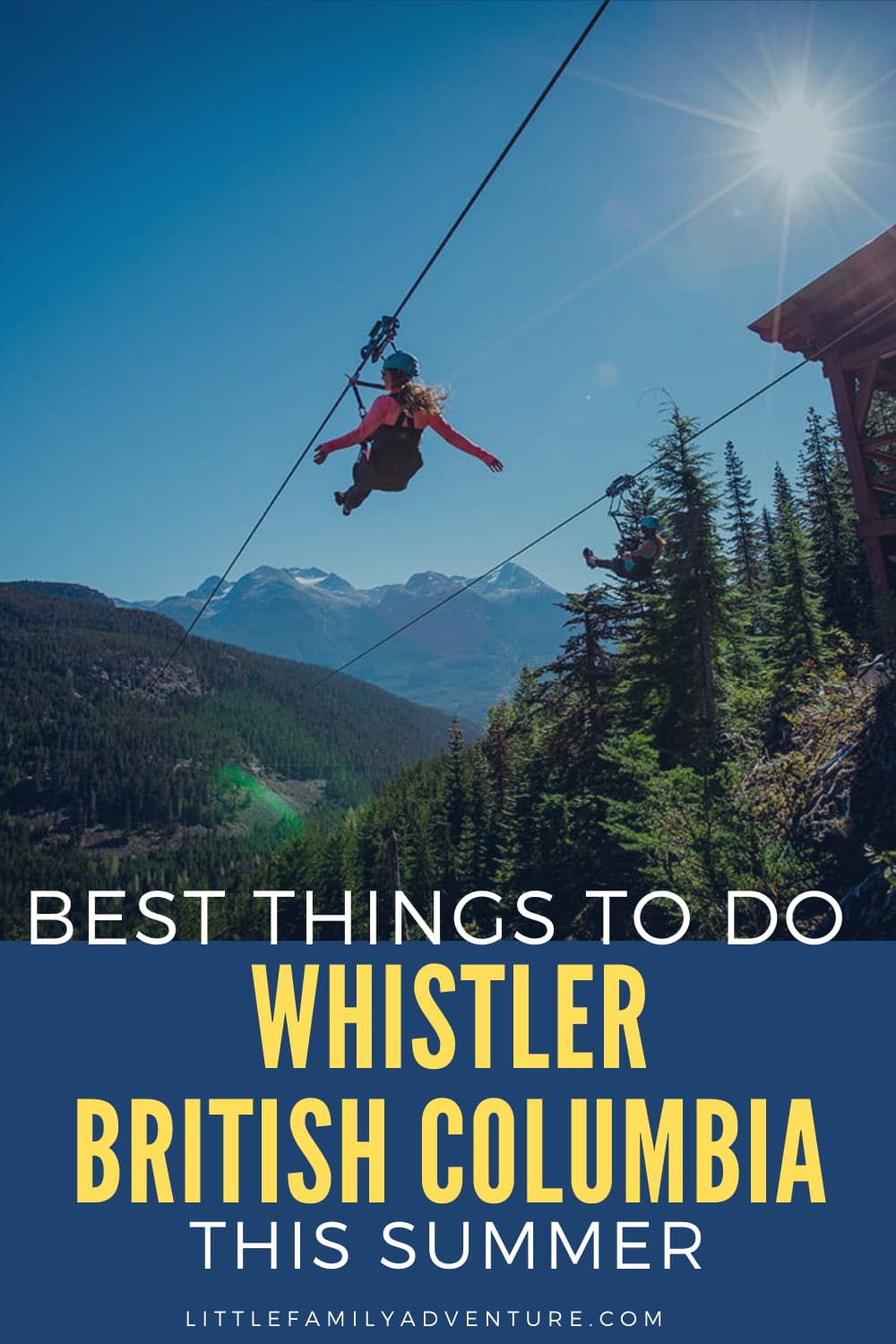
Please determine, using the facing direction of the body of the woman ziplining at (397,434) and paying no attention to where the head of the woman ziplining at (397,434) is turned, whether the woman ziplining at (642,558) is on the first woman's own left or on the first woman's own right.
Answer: on the first woman's own right

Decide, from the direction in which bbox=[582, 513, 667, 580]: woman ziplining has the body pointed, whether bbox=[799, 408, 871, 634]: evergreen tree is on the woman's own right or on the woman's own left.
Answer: on the woman's own right

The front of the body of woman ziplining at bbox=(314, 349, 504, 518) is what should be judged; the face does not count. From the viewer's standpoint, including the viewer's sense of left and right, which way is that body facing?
facing away from the viewer and to the left of the viewer

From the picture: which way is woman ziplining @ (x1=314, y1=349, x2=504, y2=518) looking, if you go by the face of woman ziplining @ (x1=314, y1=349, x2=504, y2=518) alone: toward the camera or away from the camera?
away from the camera

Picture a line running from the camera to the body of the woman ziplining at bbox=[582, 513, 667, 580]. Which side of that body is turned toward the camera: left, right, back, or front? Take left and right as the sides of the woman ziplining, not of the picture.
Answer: left

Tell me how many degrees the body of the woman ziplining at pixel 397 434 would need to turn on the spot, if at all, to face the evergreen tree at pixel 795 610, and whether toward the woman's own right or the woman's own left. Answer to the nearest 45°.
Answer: approximately 90° to the woman's own right

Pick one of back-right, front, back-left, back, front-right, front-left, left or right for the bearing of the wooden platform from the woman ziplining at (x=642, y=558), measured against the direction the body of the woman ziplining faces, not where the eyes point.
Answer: back

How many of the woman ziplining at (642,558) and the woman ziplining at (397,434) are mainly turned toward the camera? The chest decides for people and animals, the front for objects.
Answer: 0

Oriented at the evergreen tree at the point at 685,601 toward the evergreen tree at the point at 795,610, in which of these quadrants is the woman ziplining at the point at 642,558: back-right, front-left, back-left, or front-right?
back-right
